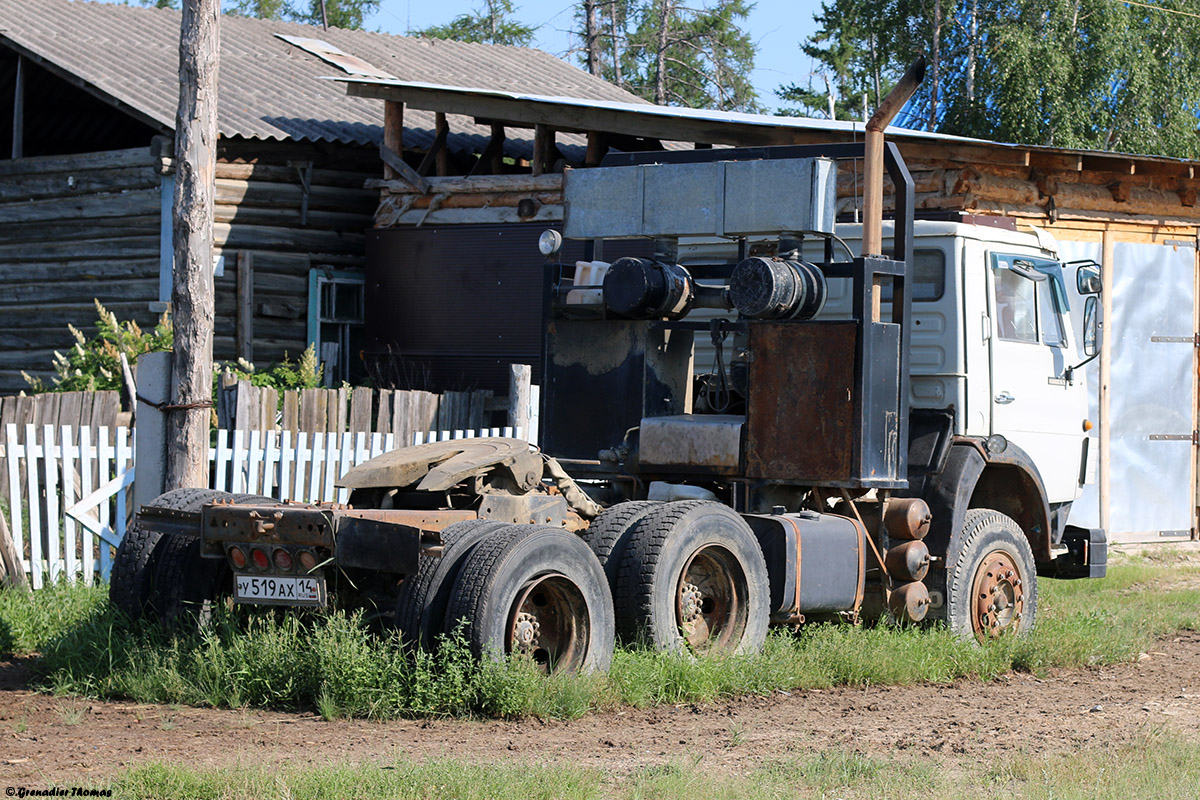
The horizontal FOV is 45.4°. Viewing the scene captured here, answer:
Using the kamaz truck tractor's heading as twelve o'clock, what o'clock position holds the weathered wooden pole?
The weathered wooden pole is roughly at 8 o'clock from the kamaz truck tractor.

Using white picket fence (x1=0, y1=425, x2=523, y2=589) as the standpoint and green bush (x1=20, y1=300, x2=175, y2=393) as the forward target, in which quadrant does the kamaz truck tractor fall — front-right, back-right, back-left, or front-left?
back-right

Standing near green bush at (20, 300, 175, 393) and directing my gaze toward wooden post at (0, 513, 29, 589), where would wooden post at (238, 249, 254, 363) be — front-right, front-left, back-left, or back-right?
back-left

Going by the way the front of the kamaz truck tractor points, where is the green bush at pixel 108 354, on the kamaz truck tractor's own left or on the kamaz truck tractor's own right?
on the kamaz truck tractor's own left

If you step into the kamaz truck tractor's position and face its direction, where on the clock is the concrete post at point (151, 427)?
The concrete post is roughly at 8 o'clock from the kamaz truck tractor.

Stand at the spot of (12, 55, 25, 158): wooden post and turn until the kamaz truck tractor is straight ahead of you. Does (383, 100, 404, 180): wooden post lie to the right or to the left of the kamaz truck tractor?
left

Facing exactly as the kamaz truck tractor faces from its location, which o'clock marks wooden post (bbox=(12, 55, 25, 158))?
The wooden post is roughly at 9 o'clock from the kamaz truck tractor.

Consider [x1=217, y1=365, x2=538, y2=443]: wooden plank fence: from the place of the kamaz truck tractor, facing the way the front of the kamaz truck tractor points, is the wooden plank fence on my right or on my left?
on my left

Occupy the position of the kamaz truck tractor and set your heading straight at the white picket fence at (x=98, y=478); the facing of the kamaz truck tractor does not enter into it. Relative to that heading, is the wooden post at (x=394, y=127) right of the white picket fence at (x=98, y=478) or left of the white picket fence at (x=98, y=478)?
right

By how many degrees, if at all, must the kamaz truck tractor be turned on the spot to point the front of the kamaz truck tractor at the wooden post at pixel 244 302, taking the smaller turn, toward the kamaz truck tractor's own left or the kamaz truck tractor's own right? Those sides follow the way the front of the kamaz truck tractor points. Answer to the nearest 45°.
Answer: approximately 90° to the kamaz truck tractor's own left

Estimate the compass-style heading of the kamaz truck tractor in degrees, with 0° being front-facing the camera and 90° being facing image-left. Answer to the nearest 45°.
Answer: approximately 225°

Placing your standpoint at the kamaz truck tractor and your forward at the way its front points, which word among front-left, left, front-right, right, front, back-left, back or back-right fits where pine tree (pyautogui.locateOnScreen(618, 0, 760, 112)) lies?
front-left
